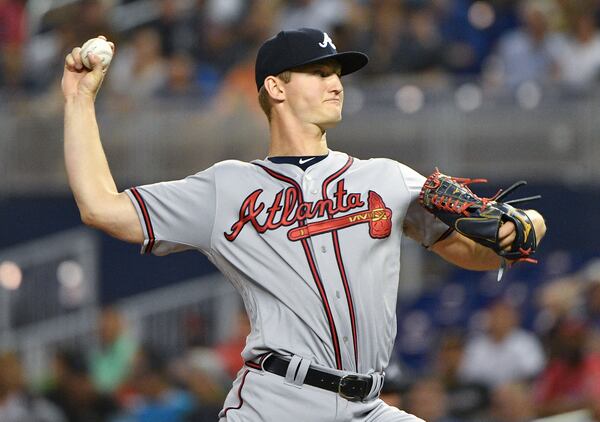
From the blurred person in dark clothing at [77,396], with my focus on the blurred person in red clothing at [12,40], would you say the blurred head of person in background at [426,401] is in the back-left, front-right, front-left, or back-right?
back-right

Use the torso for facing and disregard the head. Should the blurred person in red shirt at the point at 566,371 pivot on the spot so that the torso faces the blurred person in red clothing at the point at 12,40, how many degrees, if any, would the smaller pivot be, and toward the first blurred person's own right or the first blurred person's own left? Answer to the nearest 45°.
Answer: approximately 135° to the first blurred person's own right

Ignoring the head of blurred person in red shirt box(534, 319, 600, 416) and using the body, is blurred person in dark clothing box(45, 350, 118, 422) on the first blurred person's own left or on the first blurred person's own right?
on the first blurred person's own right

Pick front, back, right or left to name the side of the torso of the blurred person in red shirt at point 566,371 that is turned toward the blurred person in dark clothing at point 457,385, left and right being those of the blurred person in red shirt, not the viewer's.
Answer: right

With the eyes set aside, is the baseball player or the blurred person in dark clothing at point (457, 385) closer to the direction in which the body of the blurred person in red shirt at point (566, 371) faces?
the baseball player

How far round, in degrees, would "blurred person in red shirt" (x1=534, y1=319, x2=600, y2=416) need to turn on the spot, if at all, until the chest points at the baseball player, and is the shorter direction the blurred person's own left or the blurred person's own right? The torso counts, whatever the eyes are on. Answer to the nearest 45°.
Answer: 0° — they already face them

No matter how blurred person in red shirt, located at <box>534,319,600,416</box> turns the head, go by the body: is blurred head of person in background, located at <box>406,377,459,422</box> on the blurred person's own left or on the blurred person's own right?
on the blurred person's own right

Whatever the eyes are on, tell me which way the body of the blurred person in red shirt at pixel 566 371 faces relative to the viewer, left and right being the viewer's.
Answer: facing the viewer
